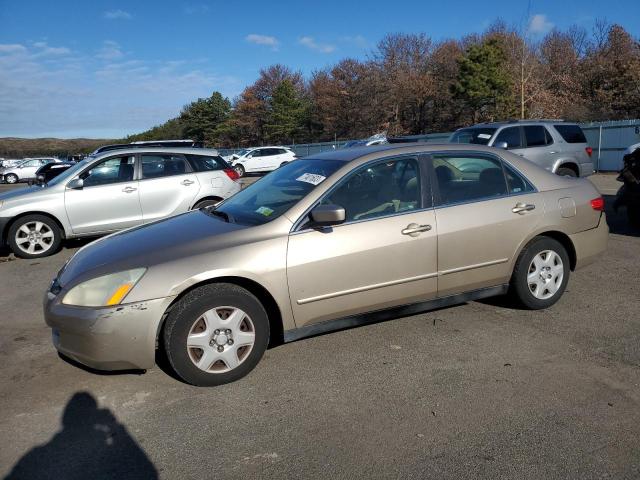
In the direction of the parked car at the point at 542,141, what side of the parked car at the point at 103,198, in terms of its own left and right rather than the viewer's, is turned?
back

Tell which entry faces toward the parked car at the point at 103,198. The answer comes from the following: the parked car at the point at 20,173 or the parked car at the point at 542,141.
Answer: the parked car at the point at 542,141

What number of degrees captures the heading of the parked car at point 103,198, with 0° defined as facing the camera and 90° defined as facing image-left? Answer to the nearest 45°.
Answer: approximately 90°

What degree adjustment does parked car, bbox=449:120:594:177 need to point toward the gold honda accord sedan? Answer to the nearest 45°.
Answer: approximately 45° to its left

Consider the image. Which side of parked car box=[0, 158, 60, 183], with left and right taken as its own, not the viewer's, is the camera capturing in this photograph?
left

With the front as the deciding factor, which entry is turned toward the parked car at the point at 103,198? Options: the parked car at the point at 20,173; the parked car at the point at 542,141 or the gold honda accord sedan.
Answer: the parked car at the point at 542,141

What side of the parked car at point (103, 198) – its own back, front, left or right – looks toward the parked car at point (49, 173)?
right

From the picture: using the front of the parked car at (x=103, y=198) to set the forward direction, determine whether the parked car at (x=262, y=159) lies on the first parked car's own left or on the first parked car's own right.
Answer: on the first parked car's own right

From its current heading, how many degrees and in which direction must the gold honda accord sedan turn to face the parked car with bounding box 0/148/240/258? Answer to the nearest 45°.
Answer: approximately 90° to its right

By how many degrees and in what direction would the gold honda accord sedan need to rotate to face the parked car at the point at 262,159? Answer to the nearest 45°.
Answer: approximately 135° to its right
